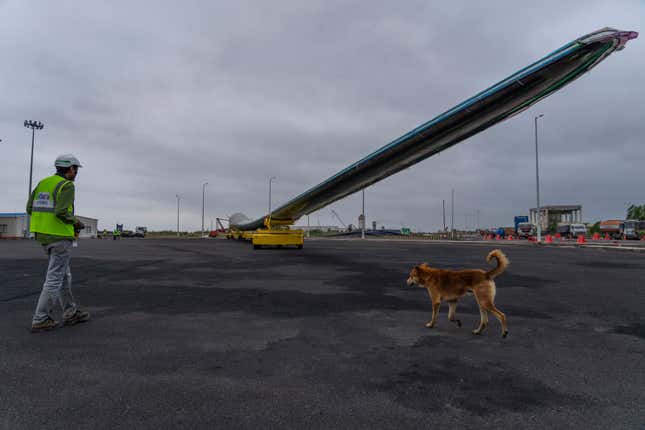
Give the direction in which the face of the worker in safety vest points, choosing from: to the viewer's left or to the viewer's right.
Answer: to the viewer's right

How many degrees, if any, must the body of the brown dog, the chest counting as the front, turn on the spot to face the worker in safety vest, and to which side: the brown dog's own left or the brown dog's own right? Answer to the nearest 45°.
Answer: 0° — it already faces them

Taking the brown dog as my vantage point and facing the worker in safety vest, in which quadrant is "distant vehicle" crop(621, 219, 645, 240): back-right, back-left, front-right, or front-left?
back-right

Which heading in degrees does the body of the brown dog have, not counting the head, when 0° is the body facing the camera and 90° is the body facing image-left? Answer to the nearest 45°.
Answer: approximately 90°

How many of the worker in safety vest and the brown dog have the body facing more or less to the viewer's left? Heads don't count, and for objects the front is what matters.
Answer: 1

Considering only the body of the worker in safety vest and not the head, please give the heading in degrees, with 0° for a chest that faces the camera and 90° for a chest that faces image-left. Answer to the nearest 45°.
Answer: approximately 225°

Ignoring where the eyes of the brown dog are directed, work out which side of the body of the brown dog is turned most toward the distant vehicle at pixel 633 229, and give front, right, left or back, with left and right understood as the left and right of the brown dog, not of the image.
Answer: right
